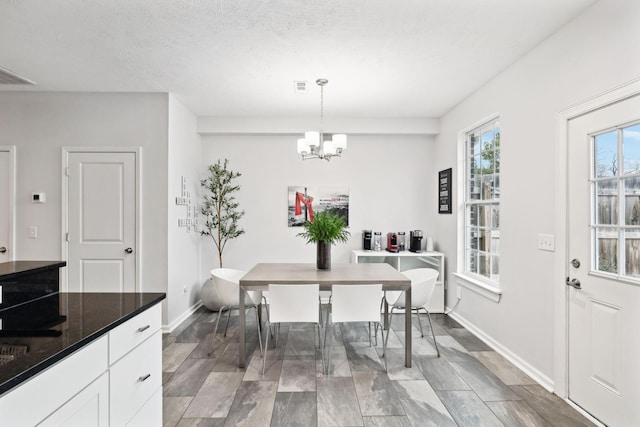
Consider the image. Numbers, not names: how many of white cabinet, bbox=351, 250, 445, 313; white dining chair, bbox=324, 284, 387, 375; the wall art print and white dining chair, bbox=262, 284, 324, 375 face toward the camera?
2

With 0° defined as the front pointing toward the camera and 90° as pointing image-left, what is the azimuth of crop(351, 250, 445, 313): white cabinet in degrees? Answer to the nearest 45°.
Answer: approximately 0°

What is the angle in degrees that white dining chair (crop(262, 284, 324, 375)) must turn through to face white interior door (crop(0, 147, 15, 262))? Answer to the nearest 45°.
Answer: approximately 90° to its left

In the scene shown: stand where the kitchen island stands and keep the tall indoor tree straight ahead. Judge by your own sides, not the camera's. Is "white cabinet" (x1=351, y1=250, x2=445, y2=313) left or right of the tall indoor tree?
right

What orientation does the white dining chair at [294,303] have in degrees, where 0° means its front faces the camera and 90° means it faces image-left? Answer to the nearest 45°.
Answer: approximately 180°

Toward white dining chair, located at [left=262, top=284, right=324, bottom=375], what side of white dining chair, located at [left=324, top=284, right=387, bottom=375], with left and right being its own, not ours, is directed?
left

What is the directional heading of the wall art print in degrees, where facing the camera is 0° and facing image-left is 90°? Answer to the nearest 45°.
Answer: approximately 0°

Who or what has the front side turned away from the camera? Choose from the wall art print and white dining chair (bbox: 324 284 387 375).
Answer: the white dining chair

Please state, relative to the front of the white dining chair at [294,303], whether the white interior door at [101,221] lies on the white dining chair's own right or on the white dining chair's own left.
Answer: on the white dining chair's own left

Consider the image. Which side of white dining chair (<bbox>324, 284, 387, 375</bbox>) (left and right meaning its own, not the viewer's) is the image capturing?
back

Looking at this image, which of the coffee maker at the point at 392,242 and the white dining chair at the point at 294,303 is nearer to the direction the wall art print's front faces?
the white dining chair

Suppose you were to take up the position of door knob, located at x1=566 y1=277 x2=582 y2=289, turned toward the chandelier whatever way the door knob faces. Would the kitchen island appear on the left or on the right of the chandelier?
left

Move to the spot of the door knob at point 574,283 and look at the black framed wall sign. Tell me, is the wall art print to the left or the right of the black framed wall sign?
left

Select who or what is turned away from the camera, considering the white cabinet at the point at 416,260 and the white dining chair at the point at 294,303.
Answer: the white dining chair

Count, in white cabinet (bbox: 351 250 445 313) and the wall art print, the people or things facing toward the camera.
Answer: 2
